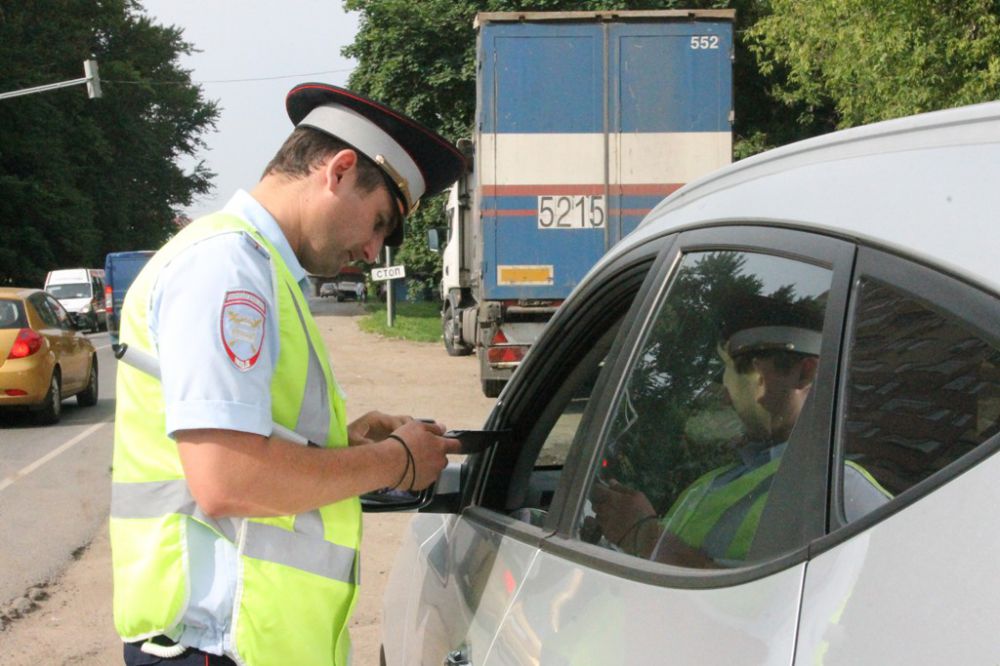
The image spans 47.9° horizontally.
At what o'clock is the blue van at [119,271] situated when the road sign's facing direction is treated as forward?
The blue van is roughly at 4 o'clock from the road sign.

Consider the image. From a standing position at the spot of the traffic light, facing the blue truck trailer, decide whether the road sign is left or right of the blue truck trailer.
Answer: left

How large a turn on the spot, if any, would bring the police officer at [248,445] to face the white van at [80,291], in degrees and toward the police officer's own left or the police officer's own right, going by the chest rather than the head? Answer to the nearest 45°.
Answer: approximately 90° to the police officer's own left

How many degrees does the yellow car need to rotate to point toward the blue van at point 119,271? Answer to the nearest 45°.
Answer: approximately 45° to its left

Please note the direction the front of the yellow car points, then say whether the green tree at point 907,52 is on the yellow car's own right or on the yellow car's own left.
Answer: on the yellow car's own right

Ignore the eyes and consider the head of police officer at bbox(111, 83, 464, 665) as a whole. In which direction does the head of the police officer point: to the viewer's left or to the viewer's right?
to the viewer's right

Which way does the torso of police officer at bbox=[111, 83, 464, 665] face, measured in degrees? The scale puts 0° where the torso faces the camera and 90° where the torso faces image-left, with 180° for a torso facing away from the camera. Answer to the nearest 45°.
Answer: approximately 270°

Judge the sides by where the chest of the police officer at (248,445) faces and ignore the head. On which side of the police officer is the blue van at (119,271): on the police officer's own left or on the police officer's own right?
on the police officer's own left

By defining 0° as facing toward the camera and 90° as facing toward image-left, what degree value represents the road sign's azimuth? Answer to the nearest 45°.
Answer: approximately 0°

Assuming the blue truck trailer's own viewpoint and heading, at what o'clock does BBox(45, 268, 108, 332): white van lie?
The white van is roughly at 11 o'clock from the blue truck trailer.

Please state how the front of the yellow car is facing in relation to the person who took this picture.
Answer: facing away from the viewer and to the right of the viewer

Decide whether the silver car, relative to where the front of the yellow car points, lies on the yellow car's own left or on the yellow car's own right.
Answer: on the yellow car's own right
